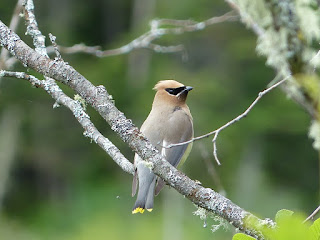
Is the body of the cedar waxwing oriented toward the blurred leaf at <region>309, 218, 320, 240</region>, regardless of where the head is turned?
no
